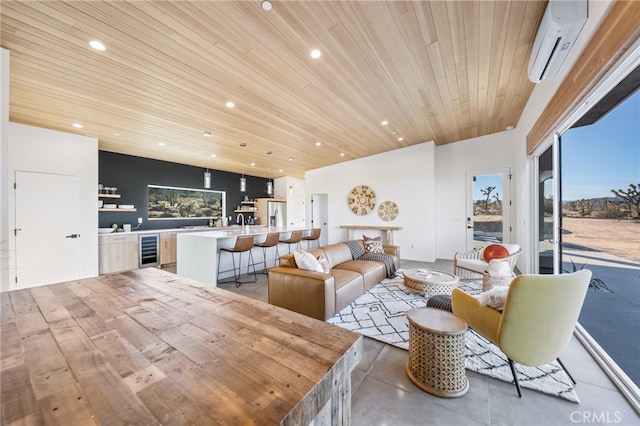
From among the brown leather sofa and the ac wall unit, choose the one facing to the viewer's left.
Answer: the ac wall unit

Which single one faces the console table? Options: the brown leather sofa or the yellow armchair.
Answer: the yellow armchair

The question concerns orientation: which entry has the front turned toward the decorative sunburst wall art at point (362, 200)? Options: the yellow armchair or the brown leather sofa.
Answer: the yellow armchair

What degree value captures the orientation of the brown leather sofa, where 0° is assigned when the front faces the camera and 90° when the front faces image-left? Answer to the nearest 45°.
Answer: approximately 315°

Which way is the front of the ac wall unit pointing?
to the viewer's left

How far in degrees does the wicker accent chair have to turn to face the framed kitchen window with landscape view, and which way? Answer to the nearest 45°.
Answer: approximately 45° to its right

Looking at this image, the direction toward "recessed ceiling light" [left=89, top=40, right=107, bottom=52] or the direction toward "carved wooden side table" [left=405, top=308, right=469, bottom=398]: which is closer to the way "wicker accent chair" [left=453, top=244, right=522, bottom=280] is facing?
the recessed ceiling light

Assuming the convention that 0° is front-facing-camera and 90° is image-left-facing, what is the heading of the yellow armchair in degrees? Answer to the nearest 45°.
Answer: approximately 135°

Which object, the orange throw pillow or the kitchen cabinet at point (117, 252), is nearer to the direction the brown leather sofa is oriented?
the orange throw pillow

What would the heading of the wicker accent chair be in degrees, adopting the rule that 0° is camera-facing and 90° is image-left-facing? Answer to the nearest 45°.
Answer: approximately 45°
